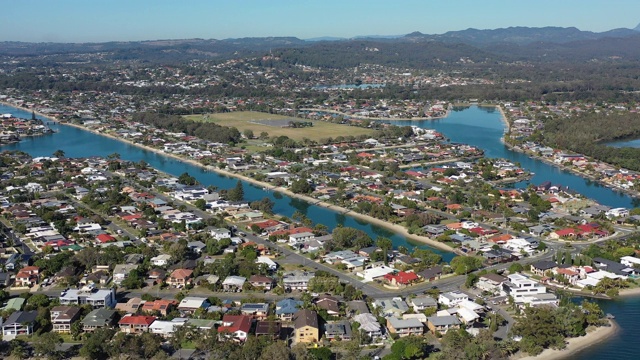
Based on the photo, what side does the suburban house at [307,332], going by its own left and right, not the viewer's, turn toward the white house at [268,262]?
back

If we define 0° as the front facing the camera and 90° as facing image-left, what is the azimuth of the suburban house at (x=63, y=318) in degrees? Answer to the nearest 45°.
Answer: approximately 0°

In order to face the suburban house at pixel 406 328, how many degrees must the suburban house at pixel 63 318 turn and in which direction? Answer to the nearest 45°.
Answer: approximately 45° to its left

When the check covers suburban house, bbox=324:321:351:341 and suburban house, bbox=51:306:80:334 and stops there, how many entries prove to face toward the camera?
2

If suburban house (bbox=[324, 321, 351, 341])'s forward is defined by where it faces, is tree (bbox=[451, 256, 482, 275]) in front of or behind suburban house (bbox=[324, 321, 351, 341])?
behind

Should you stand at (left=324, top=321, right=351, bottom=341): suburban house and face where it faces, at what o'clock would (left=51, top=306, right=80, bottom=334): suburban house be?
(left=51, top=306, right=80, bottom=334): suburban house is roughly at 3 o'clock from (left=324, top=321, right=351, bottom=341): suburban house.

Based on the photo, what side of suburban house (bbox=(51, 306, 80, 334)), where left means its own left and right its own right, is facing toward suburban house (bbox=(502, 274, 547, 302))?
left

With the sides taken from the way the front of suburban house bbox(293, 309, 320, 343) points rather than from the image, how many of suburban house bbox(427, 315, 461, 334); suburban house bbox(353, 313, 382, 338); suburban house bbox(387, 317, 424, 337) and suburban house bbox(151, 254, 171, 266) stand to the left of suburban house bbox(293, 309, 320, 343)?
3

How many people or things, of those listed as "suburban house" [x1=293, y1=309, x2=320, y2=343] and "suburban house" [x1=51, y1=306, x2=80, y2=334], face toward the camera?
2

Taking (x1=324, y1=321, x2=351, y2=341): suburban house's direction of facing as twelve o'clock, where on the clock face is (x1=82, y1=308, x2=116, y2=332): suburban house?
(x1=82, y1=308, x2=116, y2=332): suburban house is roughly at 3 o'clock from (x1=324, y1=321, x2=351, y2=341): suburban house.

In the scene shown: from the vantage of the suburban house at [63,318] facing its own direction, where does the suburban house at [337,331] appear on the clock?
the suburban house at [337,331] is roughly at 10 o'clock from the suburban house at [63,318].

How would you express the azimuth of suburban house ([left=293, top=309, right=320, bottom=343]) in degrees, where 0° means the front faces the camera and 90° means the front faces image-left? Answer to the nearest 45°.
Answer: approximately 0°

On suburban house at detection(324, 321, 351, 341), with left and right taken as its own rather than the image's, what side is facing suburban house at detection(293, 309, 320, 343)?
right
